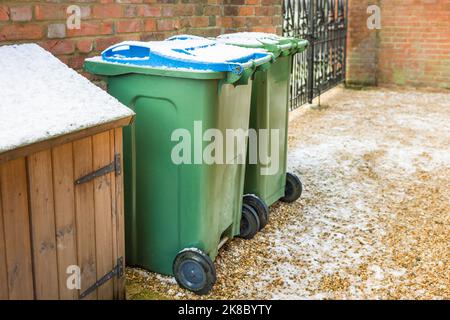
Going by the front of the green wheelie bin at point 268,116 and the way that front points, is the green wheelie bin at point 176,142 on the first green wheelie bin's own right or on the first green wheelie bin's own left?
on the first green wheelie bin's own left

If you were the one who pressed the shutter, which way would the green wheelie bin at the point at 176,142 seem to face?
facing away from the viewer and to the left of the viewer

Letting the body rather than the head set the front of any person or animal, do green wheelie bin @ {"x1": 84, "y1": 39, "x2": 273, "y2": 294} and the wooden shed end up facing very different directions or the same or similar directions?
very different directions

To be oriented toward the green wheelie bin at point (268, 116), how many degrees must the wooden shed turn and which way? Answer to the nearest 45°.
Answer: approximately 90° to its left

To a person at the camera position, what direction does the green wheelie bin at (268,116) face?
facing away from the viewer and to the left of the viewer

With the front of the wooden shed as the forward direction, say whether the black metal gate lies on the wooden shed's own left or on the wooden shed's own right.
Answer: on the wooden shed's own left

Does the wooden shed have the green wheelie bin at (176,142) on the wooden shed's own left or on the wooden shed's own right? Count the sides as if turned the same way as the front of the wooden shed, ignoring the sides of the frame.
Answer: on the wooden shed's own left

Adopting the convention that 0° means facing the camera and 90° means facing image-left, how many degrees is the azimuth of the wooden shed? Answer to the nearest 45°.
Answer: approximately 315°
